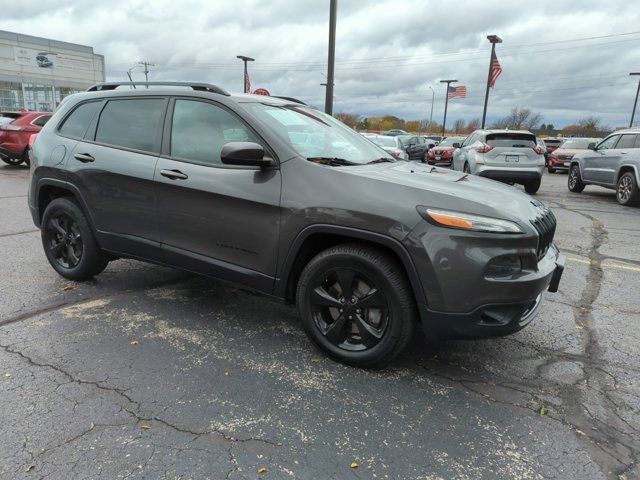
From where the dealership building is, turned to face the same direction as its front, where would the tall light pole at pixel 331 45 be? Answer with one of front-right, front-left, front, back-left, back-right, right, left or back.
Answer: front-right

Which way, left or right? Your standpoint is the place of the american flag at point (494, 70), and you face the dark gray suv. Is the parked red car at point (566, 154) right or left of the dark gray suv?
left

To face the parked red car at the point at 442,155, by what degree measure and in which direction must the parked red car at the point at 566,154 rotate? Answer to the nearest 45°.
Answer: approximately 45° to its right

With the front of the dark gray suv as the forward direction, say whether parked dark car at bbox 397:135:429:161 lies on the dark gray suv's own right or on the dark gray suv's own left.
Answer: on the dark gray suv's own left

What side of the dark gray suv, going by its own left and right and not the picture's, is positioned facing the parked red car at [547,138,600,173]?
left

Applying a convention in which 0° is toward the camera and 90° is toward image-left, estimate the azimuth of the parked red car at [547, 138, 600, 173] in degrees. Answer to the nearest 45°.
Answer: approximately 45°

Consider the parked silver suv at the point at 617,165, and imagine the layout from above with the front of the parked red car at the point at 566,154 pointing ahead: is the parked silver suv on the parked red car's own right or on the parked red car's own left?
on the parked red car's own left

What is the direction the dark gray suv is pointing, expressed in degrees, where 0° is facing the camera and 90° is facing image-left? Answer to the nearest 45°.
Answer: approximately 315°

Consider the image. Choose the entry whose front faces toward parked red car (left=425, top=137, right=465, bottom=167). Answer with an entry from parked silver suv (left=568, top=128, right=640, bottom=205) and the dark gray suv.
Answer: the parked silver suv
